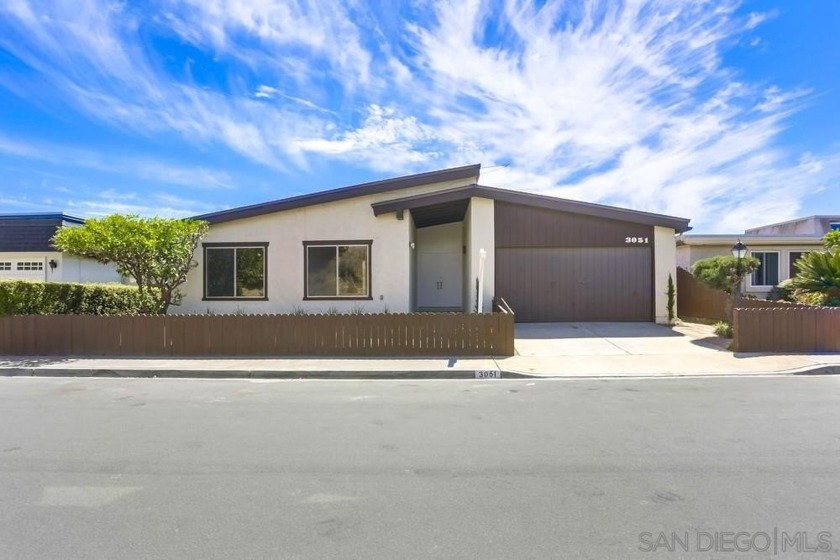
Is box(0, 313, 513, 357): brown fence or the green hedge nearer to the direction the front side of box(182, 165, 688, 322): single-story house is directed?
the brown fence

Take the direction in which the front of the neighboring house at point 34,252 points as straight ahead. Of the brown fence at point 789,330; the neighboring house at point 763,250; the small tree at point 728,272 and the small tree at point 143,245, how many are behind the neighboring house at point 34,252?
0

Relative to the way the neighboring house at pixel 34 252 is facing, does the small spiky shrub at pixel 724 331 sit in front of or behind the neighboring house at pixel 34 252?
in front

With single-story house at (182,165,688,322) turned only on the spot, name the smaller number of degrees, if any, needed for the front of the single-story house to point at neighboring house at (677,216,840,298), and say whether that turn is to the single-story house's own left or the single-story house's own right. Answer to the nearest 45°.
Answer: approximately 90° to the single-story house's own left

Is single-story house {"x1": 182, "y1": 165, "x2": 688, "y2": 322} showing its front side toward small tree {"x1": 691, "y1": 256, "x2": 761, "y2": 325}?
no

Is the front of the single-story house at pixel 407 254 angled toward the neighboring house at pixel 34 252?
no

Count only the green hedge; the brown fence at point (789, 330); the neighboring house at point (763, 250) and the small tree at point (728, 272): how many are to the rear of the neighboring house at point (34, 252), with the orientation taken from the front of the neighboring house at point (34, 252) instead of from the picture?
0

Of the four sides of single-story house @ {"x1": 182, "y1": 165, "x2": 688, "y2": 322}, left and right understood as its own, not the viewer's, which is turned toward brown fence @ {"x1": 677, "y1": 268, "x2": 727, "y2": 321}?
left

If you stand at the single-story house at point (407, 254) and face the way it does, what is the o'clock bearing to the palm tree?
The palm tree is roughly at 9 o'clock from the single-story house.

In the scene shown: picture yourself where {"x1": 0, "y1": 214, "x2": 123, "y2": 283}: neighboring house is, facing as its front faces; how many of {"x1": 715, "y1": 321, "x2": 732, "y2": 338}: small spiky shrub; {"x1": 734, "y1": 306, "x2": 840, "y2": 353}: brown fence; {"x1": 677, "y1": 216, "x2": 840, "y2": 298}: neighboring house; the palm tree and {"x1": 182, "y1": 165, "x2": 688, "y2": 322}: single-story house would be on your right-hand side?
0

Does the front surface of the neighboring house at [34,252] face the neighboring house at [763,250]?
no

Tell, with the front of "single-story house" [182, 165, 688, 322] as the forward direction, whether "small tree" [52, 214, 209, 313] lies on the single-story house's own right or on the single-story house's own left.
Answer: on the single-story house's own right

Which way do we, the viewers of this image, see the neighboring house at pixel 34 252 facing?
facing the viewer

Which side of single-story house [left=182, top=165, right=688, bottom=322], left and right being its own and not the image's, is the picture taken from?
front

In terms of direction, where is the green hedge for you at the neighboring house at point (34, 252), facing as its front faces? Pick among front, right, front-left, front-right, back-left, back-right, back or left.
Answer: front

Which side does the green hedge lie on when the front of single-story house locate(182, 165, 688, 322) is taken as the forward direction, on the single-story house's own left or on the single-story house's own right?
on the single-story house's own right

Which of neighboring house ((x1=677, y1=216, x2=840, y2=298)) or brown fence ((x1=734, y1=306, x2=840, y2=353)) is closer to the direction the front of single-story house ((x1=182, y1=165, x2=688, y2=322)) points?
the brown fence

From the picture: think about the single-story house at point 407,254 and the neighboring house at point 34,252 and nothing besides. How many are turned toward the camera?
2
